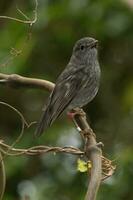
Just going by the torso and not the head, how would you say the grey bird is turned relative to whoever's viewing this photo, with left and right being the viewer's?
facing to the right of the viewer

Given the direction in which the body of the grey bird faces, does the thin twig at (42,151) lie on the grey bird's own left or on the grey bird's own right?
on the grey bird's own right
